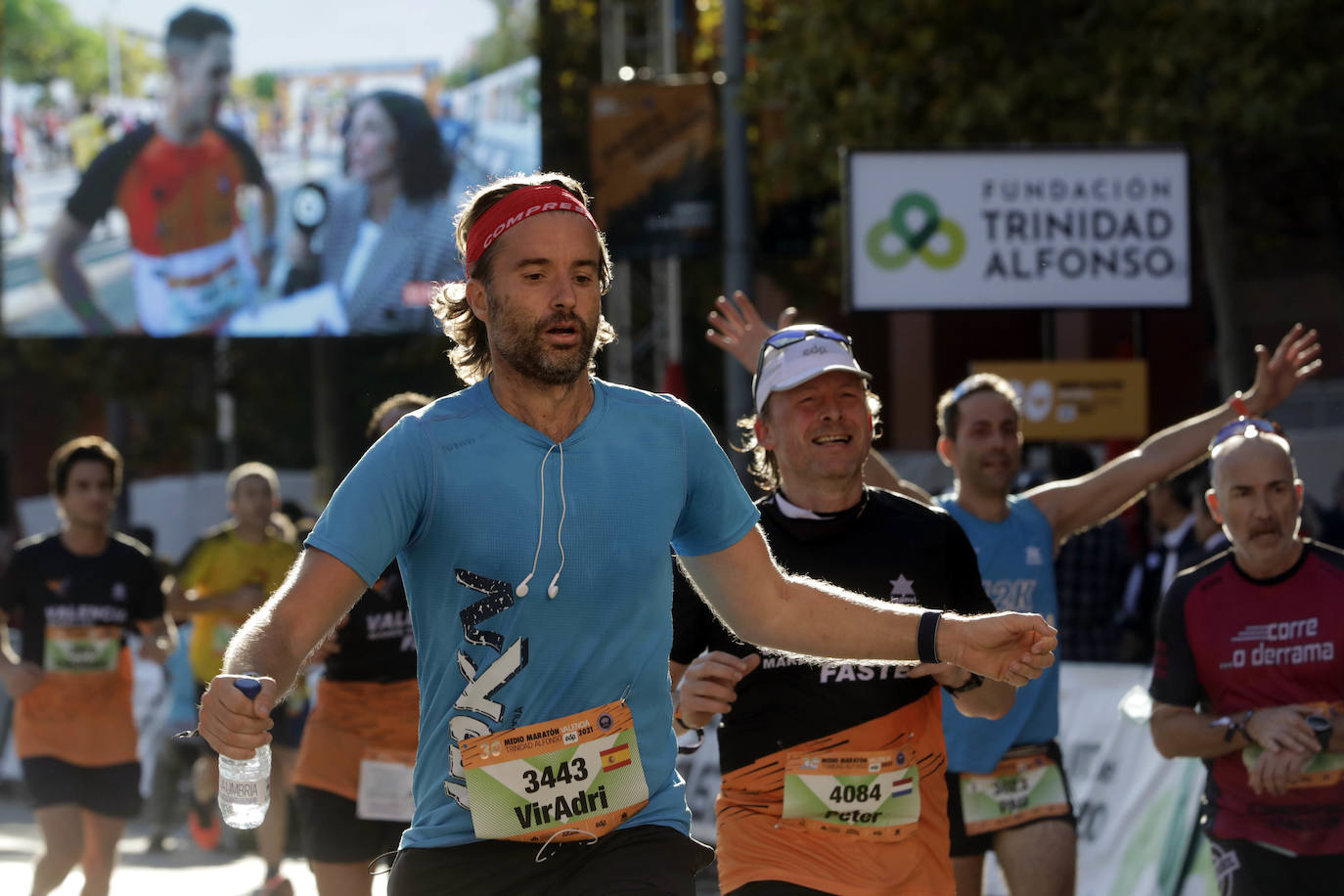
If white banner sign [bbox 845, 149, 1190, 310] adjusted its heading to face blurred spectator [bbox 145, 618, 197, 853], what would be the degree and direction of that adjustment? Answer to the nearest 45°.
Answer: approximately 90° to its right

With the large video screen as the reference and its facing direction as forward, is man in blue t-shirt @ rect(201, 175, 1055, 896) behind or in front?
in front

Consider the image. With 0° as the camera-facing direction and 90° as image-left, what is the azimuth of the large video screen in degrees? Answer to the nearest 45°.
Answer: approximately 0°

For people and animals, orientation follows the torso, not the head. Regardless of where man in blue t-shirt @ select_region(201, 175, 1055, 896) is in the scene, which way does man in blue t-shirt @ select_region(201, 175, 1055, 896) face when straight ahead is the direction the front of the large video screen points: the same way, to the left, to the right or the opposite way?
the same way

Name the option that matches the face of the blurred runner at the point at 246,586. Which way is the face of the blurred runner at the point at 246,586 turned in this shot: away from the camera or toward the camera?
toward the camera

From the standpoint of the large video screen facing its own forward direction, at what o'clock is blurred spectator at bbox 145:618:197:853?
The blurred spectator is roughly at 12 o'clock from the large video screen.

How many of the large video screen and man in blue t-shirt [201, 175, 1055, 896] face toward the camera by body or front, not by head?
2

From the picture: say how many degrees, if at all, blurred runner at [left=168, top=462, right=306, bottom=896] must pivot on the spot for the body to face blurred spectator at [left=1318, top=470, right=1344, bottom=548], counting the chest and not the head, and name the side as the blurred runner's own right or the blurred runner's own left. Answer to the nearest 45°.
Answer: approximately 90° to the blurred runner's own left

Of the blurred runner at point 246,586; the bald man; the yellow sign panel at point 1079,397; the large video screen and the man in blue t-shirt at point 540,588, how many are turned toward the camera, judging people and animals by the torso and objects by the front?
5

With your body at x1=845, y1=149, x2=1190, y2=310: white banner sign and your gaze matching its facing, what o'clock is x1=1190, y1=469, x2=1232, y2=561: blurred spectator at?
The blurred spectator is roughly at 11 o'clock from the white banner sign.

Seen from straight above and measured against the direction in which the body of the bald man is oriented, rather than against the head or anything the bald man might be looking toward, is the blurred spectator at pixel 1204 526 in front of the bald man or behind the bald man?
behind

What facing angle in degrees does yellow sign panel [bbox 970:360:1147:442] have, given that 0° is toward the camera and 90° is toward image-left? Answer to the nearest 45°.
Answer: approximately 0°

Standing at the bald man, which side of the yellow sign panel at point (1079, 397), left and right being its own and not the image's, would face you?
front

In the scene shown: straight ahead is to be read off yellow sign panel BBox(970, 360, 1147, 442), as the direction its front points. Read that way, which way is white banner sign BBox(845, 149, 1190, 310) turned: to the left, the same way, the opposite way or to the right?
the same way

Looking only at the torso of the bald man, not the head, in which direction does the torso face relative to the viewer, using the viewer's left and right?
facing the viewer

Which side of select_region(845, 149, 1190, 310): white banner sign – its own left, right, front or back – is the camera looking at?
front

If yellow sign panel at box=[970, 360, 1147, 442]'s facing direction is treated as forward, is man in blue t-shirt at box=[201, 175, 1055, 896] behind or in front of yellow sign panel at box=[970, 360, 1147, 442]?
in front

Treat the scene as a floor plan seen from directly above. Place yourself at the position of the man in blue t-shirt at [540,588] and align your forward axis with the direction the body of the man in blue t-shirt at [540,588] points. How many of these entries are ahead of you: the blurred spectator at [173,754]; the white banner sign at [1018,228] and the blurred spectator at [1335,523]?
0

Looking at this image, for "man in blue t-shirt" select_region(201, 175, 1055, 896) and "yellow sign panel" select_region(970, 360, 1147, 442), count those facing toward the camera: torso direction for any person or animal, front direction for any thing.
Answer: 2
